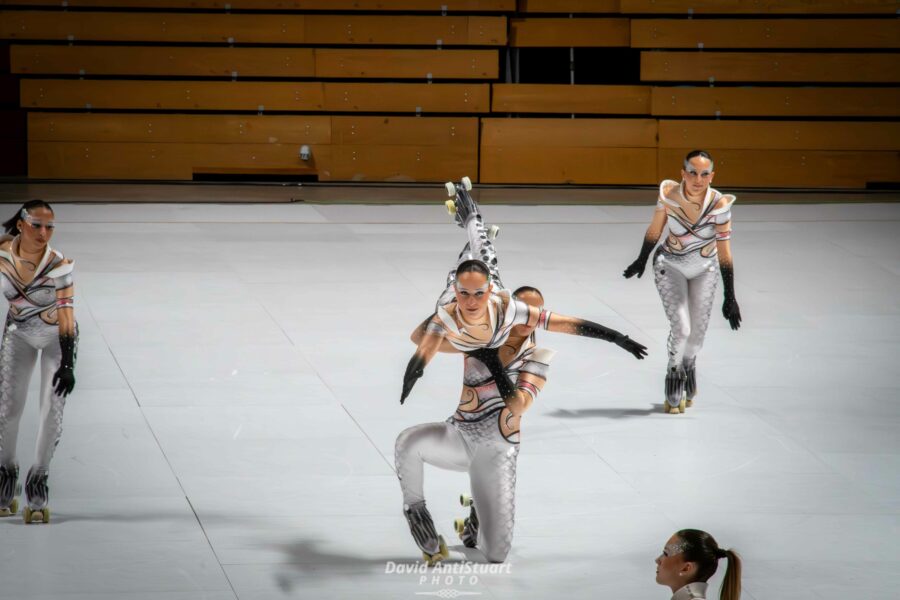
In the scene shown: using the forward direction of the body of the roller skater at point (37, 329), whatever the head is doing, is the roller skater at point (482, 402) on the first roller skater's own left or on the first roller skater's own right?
on the first roller skater's own left

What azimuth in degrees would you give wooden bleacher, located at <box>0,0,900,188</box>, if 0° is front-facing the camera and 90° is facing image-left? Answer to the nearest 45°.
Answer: approximately 0°

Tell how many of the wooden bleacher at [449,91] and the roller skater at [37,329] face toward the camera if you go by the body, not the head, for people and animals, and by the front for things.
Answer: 2

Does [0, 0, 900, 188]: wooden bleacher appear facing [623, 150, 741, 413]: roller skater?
yes

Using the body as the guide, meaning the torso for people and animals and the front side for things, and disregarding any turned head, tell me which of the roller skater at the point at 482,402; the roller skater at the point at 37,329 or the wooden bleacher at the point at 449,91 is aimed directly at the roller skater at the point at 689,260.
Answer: the wooden bleacher

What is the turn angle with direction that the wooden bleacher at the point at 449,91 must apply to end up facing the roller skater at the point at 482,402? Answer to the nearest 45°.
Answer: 0° — it already faces them

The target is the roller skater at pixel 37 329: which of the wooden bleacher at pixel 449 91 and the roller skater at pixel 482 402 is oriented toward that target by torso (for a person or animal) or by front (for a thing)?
the wooden bleacher
